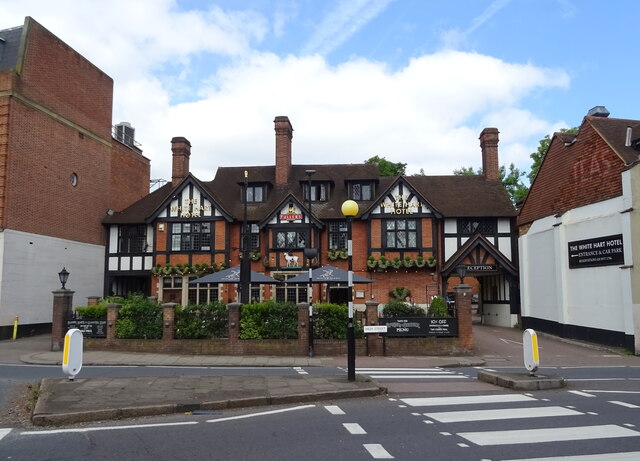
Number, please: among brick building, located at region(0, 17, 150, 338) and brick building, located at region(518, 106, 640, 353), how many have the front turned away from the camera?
0

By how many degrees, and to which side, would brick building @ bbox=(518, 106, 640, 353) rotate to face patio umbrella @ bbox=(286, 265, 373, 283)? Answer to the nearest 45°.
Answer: approximately 90° to its right

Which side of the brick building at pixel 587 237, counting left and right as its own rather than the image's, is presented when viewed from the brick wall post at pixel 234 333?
right

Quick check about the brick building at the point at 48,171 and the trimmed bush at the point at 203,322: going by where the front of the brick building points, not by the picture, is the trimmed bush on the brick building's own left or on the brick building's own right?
on the brick building's own left

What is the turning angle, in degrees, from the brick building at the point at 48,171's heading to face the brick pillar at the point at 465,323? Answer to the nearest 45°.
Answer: approximately 90° to its left

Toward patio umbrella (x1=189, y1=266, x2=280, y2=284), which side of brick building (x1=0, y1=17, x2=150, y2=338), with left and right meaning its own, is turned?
left

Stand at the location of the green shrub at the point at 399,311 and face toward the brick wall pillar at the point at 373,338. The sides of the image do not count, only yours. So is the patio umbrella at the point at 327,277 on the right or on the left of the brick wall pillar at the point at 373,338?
right

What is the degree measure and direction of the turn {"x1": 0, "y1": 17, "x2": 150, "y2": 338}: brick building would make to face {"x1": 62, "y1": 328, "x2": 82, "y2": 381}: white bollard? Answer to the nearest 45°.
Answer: approximately 45° to its left

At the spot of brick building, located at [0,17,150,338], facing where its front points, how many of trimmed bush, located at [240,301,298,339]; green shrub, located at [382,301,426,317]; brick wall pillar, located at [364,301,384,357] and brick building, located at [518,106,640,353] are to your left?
4

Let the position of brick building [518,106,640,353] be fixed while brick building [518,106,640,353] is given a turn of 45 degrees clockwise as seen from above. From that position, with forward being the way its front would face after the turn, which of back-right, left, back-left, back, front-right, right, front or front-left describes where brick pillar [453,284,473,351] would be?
front-right

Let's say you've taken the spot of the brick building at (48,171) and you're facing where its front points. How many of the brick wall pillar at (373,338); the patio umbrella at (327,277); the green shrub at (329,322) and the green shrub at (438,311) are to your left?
4

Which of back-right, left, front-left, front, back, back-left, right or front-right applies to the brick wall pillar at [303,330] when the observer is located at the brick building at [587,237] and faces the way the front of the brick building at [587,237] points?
right

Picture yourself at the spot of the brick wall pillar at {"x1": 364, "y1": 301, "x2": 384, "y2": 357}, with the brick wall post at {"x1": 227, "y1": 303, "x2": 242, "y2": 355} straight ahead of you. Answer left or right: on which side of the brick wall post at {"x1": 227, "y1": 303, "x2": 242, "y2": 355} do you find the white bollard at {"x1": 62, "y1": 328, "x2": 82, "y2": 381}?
left
